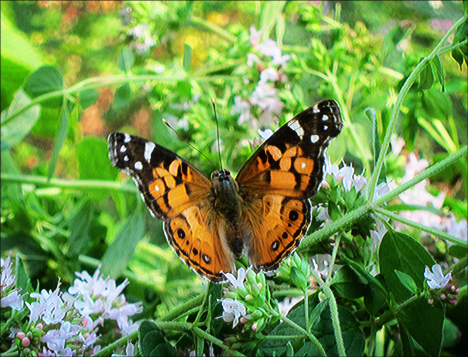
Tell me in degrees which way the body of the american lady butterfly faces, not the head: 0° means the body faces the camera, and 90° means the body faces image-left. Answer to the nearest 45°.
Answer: approximately 180°
